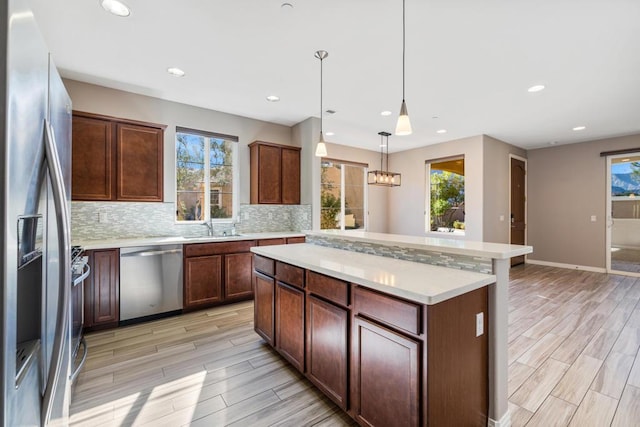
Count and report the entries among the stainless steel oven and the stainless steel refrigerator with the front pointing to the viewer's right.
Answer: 2

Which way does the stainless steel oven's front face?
to the viewer's right

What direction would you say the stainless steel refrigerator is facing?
to the viewer's right

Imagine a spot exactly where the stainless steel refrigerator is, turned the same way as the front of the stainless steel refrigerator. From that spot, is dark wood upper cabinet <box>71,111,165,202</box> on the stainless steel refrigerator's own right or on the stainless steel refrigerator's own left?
on the stainless steel refrigerator's own left

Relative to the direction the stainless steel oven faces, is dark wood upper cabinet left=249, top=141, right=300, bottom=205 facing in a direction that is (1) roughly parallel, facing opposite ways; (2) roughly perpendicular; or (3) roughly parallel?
roughly perpendicular

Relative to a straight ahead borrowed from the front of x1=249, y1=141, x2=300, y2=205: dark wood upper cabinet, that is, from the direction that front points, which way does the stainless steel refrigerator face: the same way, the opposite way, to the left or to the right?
to the left

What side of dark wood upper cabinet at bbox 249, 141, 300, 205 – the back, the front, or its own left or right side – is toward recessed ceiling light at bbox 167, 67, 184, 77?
right

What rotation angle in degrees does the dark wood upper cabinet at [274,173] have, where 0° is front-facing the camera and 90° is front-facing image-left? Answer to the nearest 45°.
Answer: approximately 315°

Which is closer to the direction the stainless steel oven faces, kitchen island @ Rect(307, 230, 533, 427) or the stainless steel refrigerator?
the kitchen island
